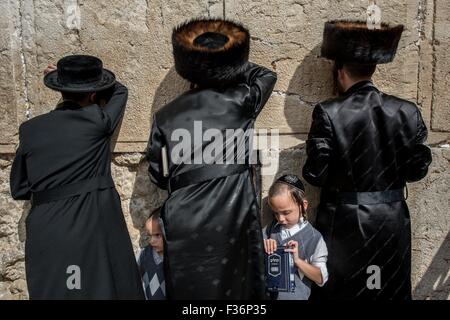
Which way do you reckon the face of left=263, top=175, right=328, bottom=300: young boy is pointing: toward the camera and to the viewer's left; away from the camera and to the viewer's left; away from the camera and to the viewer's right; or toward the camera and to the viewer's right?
toward the camera and to the viewer's left

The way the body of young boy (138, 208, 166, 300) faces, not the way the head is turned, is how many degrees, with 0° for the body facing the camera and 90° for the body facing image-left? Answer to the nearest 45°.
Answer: approximately 0°

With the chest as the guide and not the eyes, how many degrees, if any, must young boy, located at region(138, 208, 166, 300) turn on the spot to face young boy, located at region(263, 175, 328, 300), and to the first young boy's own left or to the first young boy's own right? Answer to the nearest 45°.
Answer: approximately 90° to the first young boy's own left

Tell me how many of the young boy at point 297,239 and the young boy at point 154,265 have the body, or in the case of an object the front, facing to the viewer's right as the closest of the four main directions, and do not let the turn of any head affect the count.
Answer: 0

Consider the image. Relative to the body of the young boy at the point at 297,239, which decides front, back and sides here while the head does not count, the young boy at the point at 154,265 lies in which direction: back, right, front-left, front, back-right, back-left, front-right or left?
front-right
